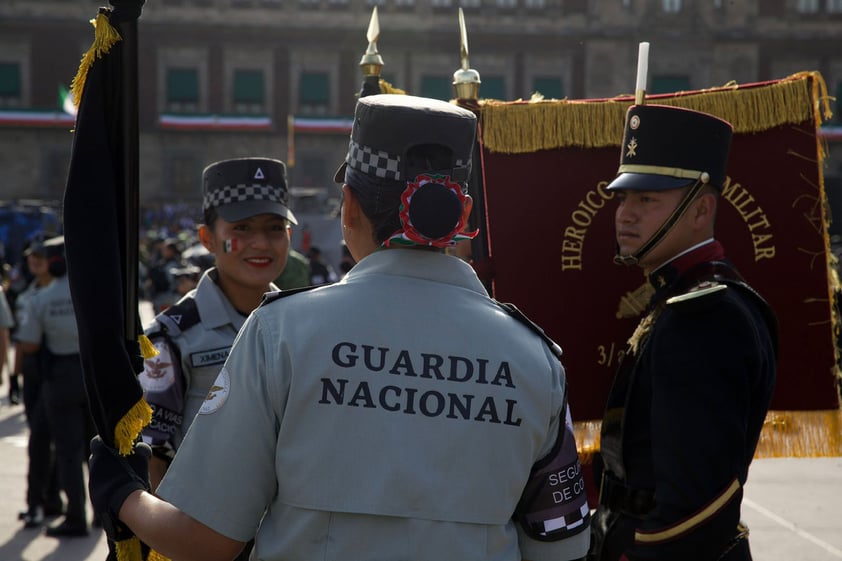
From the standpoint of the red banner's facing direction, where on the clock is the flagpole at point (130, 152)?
The flagpole is roughly at 1 o'clock from the red banner.

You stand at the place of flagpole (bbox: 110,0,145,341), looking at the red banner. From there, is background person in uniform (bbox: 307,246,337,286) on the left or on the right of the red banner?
left

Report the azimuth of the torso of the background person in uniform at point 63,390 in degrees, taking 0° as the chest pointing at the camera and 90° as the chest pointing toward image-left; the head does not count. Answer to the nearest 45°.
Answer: approximately 135°

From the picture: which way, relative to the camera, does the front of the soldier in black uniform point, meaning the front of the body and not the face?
to the viewer's left

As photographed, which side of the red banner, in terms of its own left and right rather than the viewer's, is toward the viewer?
front

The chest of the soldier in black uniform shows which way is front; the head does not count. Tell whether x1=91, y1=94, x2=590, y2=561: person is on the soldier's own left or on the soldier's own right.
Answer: on the soldier's own left

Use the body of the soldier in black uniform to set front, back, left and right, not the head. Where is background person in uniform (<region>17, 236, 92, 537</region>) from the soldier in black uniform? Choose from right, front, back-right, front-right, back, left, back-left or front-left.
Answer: front-right

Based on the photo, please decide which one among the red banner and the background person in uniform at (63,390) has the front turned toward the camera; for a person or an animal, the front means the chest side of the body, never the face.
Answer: the red banner

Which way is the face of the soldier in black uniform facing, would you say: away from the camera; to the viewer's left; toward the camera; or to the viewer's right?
to the viewer's left
